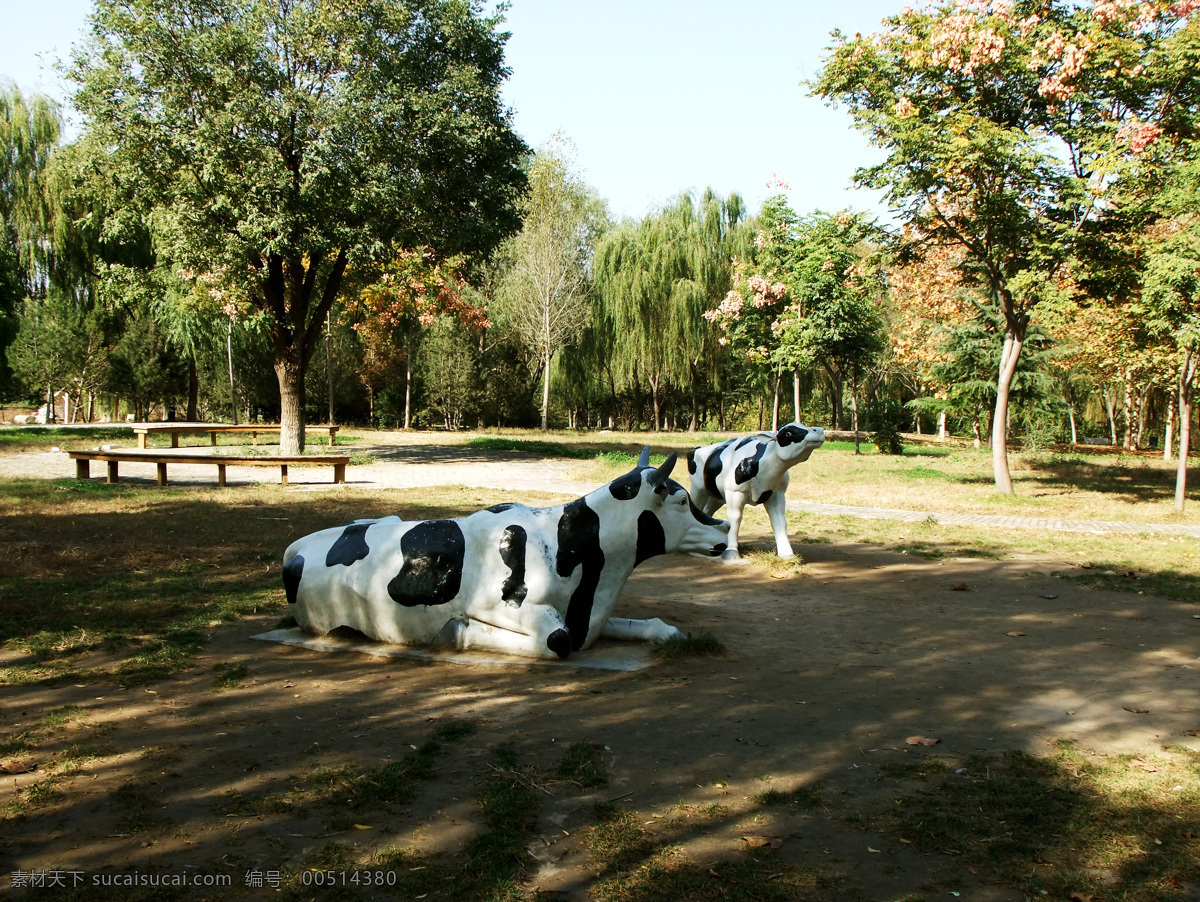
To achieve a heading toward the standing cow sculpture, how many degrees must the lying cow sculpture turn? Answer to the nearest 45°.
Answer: approximately 45° to its left

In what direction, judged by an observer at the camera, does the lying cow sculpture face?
facing to the right of the viewer

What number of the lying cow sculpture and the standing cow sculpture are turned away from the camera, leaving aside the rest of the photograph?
0

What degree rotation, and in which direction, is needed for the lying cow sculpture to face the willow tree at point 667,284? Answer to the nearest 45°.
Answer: approximately 90° to its left

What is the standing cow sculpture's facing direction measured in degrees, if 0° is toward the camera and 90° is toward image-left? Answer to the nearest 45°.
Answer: approximately 315°

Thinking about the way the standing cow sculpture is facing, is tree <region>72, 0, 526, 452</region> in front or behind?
behind

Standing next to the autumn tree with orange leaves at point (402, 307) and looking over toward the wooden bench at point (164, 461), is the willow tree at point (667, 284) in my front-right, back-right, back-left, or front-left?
back-left

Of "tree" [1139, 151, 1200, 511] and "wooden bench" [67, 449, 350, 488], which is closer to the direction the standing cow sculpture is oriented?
the tree

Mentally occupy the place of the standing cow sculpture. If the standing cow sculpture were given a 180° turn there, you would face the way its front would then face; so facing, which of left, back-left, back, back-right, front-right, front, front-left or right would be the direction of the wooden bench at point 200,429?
front
